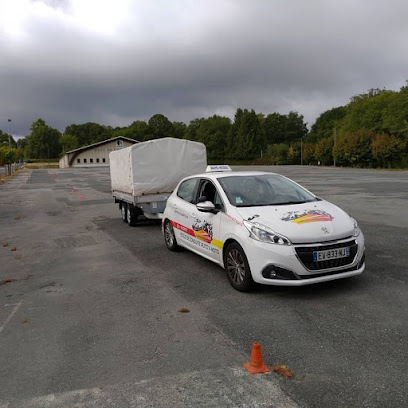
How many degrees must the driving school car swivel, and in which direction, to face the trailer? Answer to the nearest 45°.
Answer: approximately 180°

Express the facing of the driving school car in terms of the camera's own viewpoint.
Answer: facing the viewer and to the right of the viewer

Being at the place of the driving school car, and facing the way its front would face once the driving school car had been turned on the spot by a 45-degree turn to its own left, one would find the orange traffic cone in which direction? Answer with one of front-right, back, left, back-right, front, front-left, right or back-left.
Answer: right
